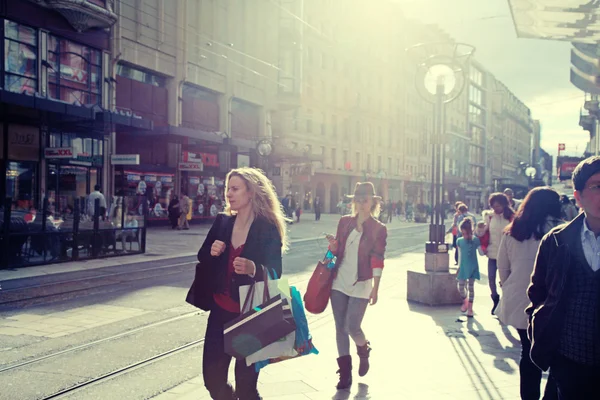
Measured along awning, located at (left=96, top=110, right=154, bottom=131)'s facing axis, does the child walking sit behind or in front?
in front

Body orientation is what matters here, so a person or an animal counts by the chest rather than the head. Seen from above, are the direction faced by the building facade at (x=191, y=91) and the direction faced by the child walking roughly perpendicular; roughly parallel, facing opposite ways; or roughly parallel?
roughly perpendicular

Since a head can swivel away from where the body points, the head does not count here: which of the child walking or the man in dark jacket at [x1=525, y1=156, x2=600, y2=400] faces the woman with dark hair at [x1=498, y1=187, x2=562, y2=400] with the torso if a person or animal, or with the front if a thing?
the child walking

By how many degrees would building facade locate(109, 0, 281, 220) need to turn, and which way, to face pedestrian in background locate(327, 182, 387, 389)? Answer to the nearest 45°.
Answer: approximately 45° to its right

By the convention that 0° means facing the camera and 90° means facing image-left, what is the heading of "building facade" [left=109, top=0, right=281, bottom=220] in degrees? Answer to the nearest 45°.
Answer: approximately 315°

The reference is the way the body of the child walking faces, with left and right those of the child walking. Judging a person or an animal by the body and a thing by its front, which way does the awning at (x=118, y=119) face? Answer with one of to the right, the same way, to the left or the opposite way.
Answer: to the left

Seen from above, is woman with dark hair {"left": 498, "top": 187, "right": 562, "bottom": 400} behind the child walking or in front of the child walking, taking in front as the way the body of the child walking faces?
in front

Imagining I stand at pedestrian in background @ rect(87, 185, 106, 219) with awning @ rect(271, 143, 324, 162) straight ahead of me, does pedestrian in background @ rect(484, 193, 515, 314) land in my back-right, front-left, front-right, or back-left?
back-right

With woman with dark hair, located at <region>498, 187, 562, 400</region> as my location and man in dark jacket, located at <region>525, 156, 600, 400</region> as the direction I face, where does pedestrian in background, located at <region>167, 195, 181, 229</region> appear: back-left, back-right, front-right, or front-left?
back-right

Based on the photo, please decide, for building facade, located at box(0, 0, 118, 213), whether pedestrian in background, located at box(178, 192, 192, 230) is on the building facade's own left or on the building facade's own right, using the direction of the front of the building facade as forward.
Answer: on the building facade's own left
